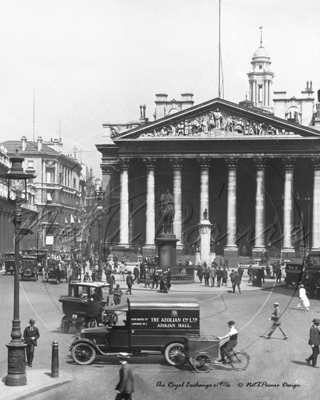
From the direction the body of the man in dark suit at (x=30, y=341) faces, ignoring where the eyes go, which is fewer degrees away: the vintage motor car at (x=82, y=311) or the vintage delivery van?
the vintage delivery van

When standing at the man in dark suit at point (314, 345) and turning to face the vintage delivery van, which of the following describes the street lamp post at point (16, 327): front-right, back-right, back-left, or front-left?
front-left

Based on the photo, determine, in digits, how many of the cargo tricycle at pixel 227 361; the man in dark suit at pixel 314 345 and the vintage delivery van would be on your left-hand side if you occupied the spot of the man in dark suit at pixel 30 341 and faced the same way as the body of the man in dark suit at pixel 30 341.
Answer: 3

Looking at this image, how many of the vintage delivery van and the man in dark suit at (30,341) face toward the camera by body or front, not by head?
1

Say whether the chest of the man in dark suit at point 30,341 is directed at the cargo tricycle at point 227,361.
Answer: no

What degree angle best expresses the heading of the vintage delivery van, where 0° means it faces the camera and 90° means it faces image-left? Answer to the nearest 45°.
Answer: approximately 90°

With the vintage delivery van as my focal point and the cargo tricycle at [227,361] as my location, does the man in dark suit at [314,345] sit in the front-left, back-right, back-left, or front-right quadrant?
back-right

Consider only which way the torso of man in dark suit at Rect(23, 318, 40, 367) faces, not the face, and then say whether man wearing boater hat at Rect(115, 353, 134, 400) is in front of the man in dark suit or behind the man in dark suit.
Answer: in front

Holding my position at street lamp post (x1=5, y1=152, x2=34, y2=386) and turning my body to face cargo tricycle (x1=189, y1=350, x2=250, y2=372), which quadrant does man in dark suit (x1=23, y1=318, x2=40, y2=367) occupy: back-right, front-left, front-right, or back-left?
front-left

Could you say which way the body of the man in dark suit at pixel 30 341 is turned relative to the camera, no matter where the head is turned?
toward the camera

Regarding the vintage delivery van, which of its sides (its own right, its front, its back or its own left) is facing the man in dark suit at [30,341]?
front

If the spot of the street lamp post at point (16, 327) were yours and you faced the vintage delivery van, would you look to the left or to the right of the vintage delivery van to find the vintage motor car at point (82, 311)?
left

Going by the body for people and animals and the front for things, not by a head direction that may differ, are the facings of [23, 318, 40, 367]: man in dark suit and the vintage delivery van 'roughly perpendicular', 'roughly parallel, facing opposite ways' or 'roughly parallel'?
roughly perpendicular

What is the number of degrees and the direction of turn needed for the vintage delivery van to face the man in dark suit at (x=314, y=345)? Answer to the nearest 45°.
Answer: approximately 180°

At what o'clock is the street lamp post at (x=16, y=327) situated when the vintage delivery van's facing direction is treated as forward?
The street lamp post is roughly at 11 o'clock from the vintage delivery van.

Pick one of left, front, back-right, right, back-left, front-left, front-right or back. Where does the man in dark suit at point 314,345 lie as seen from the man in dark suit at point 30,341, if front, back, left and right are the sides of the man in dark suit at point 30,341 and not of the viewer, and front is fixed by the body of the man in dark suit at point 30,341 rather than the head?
left

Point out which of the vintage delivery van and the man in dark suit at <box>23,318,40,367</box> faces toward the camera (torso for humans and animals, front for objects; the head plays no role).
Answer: the man in dark suit
